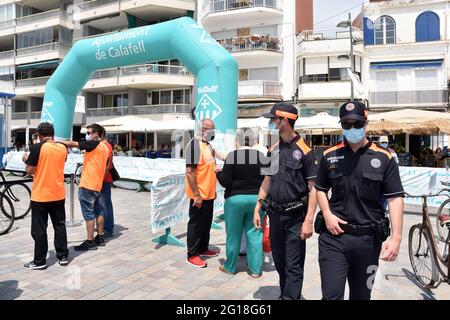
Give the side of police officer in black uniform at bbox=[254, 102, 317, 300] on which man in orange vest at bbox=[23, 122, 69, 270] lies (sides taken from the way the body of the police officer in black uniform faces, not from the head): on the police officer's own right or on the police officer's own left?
on the police officer's own right

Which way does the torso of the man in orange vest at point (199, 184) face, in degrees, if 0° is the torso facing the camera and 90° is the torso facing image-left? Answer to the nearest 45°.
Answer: approximately 315°

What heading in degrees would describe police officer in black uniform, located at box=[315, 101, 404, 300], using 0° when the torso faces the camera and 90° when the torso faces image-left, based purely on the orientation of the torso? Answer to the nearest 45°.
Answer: approximately 0°

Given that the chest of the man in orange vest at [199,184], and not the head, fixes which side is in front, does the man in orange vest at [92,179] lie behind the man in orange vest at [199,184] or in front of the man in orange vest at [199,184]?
behind

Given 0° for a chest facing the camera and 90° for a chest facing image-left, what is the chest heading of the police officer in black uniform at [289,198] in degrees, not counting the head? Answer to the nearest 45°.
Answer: approximately 45°

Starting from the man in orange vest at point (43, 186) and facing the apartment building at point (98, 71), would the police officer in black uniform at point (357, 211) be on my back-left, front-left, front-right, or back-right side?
back-right

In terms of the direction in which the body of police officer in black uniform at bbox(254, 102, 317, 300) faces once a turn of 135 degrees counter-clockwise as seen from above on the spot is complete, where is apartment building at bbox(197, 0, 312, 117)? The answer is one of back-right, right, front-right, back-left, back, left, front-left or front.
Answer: left

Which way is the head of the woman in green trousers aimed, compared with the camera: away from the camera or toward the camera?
away from the camera

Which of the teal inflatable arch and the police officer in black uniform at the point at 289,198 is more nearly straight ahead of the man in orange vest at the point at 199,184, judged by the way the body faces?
the police officer in black uniform
